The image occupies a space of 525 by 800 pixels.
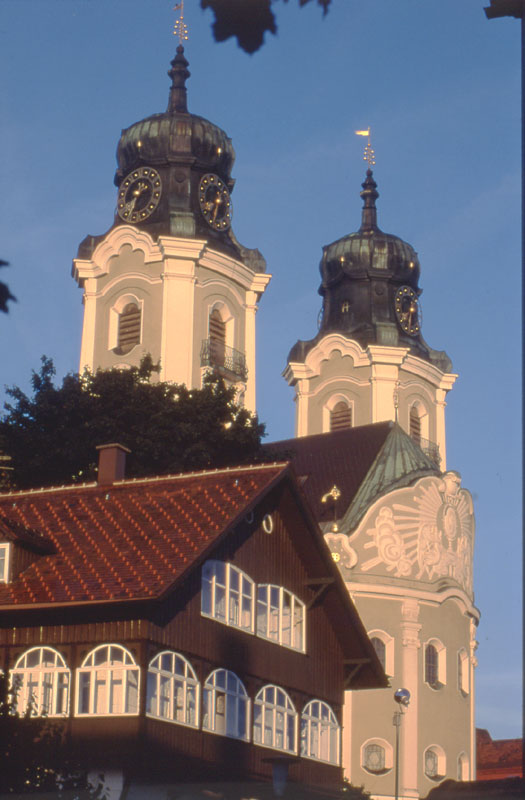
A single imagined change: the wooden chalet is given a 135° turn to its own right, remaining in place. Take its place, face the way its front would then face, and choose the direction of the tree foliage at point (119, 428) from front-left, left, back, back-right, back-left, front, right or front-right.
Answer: right

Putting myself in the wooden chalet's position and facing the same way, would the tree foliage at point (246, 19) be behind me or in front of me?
in front

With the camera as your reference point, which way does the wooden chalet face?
facing the viewer and to the right of the viewer

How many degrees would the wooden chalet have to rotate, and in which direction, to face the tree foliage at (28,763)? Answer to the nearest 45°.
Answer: approximately 45° to its right

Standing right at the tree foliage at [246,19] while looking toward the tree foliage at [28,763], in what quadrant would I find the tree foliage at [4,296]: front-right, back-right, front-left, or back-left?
front-left

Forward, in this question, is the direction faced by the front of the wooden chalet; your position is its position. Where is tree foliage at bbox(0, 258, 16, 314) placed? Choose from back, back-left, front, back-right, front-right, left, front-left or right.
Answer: front-right
